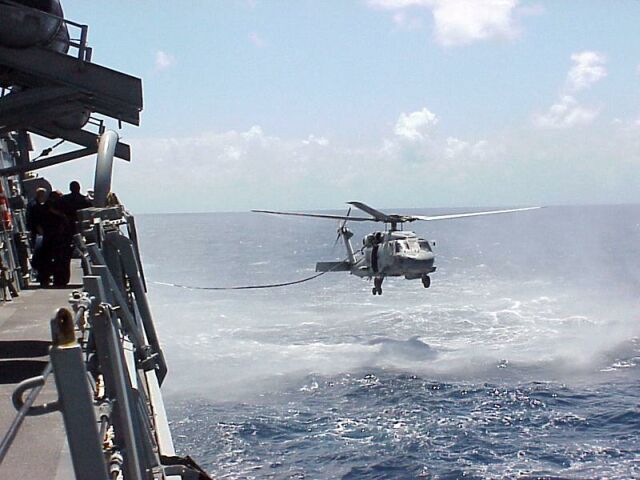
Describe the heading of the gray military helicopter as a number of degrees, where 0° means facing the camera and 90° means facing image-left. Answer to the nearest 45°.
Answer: approximately 315°

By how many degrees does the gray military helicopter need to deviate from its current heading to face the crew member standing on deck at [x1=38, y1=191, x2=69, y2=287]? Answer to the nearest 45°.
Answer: approximately 45° to its right

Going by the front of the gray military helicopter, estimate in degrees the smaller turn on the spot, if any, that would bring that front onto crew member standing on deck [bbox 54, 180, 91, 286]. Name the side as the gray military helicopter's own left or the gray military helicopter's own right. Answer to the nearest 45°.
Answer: approximately 45° to the gray military helicopter's own right

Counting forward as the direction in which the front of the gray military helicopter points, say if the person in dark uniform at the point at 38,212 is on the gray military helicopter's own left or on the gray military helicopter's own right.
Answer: on the gray military helicopter's own right

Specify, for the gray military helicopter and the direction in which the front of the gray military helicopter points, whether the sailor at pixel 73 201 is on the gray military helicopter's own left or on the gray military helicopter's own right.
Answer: on the gray military helicopter's own right
